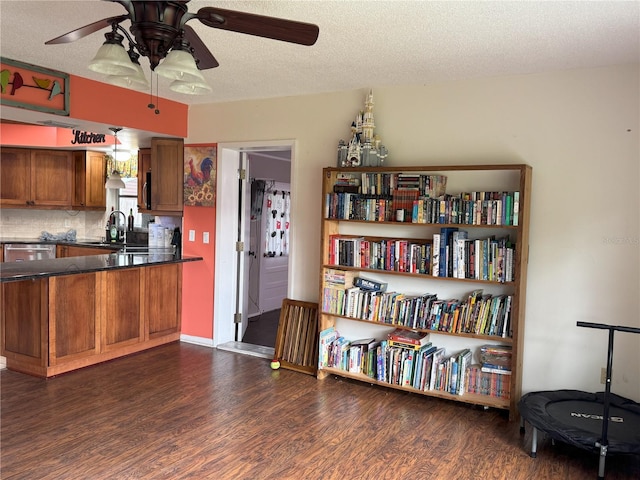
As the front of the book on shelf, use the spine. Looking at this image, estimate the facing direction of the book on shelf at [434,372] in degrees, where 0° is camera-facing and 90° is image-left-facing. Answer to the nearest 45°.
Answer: approximately 0°

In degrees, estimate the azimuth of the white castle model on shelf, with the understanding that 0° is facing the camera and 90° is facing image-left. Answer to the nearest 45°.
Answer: approximately 45°

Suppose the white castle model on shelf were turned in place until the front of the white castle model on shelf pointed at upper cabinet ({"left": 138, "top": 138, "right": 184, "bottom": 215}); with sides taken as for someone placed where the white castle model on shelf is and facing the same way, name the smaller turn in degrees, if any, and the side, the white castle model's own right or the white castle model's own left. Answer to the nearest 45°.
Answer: approximately 90° to the white castle model's own right

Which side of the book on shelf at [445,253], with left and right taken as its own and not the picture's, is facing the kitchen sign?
right

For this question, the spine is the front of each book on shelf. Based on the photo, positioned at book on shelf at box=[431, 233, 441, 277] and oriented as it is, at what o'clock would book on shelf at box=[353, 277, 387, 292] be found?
book on shelf at box=[353, 277, 387, 292] is roughly at 4 o'clock from book on shelf at box=[431, 233, 441, 277].

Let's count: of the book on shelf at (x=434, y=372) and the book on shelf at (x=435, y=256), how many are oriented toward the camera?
2

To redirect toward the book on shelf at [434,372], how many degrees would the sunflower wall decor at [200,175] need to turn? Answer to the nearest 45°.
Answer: approximately 90° to its left

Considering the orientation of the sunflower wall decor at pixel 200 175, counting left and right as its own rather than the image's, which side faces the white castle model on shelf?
left
